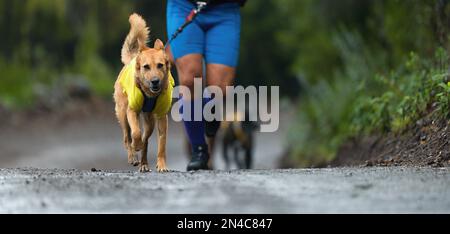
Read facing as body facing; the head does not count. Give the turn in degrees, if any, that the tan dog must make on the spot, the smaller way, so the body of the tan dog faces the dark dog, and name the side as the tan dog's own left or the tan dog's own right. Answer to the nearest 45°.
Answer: approximately 180°

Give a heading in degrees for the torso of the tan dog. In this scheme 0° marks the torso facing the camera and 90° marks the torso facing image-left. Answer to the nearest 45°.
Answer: approximately 0°
